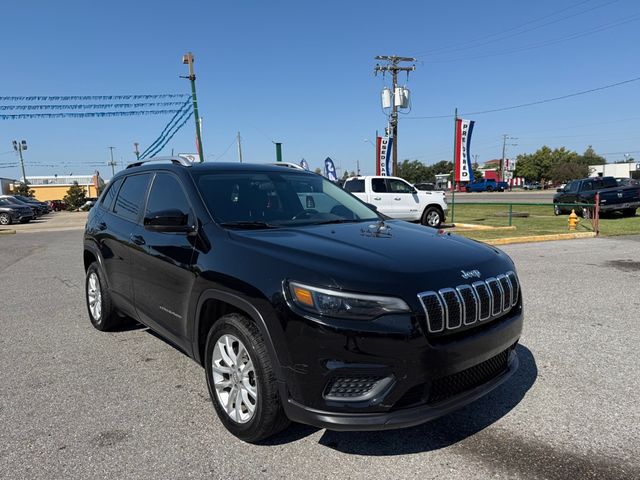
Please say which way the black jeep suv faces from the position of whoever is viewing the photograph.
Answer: facing the viewer and to the right of the viewer

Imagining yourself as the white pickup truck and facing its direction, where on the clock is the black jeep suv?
The black jeep suv is roughly at 3 o'clock from the white pickup truck.

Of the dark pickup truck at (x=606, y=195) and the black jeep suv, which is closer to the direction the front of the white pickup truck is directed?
the dark pickup truck

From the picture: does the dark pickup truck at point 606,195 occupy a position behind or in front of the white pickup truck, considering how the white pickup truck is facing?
in front

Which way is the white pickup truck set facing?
to the viewer's right

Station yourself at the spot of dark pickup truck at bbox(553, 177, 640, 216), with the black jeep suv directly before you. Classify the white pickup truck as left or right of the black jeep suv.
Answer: right
